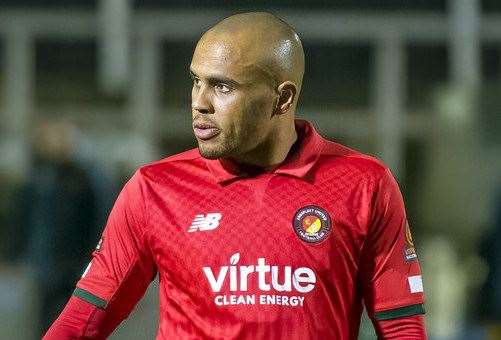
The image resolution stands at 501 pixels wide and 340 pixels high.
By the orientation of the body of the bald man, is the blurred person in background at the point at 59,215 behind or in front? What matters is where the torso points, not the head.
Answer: behind

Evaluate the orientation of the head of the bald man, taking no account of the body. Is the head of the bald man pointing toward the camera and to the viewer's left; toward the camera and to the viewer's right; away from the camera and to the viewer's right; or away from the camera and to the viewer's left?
toward the camera and to the viewer's left

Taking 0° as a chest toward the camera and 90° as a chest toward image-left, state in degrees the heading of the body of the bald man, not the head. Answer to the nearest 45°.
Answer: approximately 0°

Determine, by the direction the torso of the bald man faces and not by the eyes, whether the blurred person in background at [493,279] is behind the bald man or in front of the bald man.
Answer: behind
